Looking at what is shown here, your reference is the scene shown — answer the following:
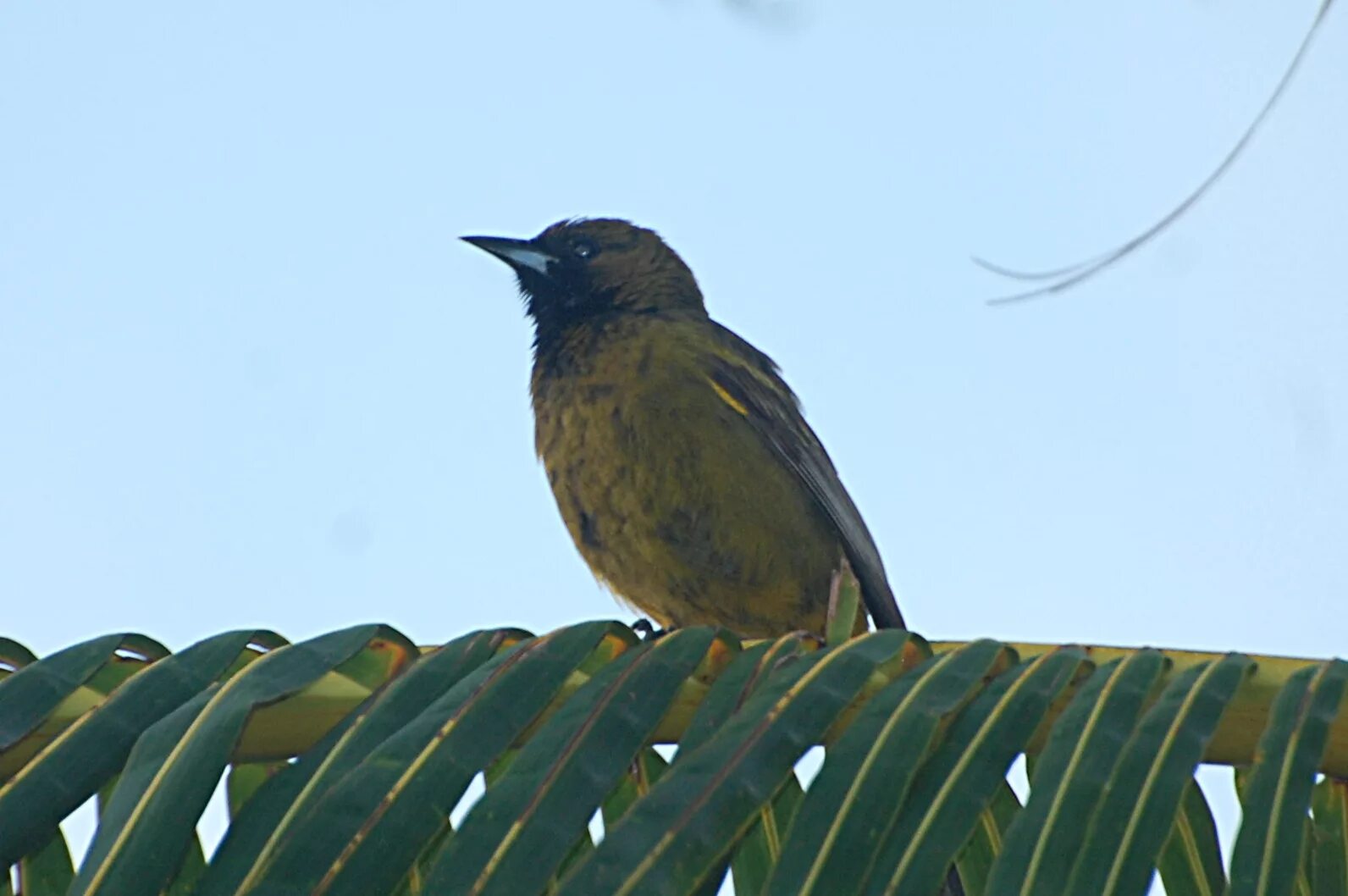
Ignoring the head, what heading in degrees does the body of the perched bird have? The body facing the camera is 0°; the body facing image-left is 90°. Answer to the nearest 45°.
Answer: approximately 45°
